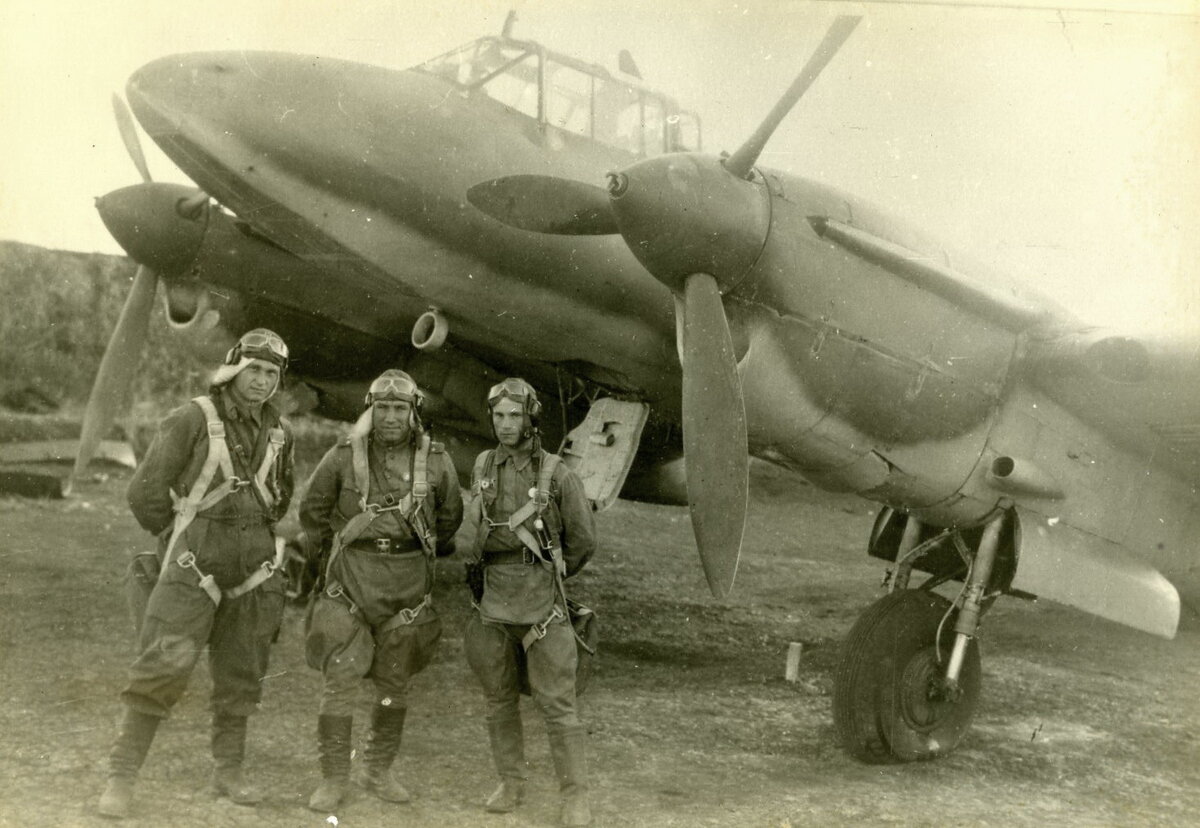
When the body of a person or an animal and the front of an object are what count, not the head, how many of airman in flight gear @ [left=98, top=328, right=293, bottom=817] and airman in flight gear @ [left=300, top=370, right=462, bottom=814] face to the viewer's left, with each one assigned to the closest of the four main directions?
0

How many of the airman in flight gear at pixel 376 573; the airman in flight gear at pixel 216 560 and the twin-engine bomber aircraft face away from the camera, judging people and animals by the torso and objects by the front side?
0

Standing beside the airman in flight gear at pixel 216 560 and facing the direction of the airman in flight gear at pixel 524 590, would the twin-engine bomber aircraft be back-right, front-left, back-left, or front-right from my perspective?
front-left

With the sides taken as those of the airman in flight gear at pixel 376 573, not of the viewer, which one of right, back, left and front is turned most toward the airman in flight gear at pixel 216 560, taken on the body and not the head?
right

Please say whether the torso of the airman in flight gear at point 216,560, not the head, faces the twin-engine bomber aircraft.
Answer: no

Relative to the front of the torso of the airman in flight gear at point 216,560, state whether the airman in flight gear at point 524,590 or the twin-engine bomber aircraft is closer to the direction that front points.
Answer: the airman in flight gear

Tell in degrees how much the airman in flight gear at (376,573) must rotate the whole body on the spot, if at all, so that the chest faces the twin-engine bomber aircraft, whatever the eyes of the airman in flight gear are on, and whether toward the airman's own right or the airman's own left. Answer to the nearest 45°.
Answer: approximately 135° to the airman's own left

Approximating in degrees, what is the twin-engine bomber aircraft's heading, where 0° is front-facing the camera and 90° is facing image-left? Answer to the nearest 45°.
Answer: approximately 45°

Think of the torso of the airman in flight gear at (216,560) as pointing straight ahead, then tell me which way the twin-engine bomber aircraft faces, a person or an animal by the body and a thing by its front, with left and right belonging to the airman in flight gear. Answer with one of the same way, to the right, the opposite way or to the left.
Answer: to the right

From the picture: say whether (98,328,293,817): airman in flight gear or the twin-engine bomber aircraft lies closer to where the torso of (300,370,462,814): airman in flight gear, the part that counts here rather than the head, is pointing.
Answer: the airman in flight gear

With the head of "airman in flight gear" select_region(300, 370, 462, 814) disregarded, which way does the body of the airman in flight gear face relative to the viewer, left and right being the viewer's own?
facing the viewer
